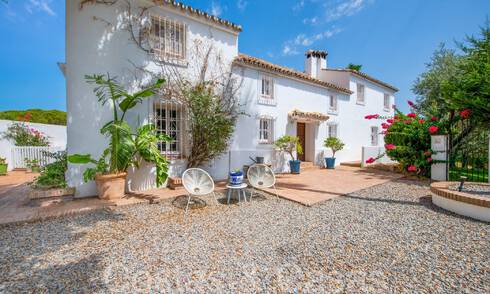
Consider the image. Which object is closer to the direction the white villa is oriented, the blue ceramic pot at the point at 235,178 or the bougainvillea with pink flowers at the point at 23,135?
the blue ceramic pot

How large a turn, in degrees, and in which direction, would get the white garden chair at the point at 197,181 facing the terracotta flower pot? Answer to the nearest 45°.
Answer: approximately 135° to its right

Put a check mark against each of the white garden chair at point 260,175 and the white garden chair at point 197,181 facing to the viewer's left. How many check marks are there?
0

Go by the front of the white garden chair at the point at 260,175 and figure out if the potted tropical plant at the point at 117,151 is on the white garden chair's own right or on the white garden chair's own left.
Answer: on the white garden chair's own right

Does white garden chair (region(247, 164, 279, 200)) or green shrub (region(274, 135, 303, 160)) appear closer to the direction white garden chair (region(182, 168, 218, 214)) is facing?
the white garden chair

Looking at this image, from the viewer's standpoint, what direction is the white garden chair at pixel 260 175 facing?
toward the camera

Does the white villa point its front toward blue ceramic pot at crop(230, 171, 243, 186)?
yes

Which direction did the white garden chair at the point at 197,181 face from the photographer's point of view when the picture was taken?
facing the viewer and to the right of the viewer

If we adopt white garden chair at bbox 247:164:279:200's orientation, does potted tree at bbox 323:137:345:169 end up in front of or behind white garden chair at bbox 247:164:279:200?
behind

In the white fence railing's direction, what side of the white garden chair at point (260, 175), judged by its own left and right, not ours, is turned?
right

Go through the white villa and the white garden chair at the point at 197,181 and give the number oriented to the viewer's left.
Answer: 0

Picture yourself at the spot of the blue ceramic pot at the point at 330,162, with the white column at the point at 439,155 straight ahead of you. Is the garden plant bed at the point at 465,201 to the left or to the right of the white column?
right
